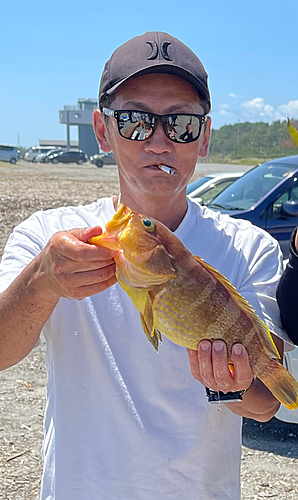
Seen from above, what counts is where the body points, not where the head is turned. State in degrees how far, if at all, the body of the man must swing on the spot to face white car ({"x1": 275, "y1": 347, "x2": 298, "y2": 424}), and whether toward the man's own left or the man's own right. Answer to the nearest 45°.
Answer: approximately 135° to the man's own left

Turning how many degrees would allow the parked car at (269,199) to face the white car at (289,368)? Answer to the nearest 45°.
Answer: approximately 45° to its left

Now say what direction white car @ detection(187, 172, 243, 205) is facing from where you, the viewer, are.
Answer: facing the viewer and to the left of the viewer

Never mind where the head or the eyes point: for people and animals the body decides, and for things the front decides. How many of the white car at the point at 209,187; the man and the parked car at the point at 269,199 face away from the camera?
0

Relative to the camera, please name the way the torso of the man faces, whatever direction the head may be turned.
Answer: toward the camera

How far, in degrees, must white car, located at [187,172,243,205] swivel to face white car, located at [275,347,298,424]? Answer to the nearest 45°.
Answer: approximately 45° to its left

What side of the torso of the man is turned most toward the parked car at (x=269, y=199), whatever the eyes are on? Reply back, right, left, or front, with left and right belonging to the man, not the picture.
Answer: back

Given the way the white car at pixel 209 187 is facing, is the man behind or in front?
in front

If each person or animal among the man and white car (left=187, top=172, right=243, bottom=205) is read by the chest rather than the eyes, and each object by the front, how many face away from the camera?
0

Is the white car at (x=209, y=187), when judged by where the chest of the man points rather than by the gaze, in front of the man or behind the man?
behind

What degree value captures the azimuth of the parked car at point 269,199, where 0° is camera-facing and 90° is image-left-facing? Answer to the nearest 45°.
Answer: approximately 45°
